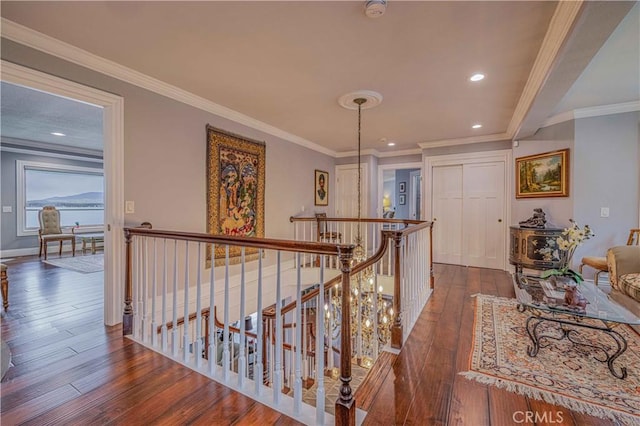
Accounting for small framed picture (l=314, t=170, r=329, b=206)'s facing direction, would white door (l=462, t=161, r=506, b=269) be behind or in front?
in front

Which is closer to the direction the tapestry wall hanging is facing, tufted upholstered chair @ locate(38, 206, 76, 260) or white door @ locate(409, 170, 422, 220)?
the white door

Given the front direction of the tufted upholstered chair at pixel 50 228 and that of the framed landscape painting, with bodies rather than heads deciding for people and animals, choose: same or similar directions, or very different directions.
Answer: very different directions

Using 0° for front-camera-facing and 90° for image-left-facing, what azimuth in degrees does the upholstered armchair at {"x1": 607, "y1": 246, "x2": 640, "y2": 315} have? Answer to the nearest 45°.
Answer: approximately 45°

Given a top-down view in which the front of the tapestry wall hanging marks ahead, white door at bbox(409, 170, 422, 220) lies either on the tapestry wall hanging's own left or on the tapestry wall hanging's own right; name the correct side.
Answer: on the tapestry wall hanging's own left

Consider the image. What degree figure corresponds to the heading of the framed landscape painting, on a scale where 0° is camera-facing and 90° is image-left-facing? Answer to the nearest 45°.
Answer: approximately 45°

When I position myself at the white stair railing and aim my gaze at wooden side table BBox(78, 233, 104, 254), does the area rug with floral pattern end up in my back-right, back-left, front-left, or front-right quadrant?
back-right

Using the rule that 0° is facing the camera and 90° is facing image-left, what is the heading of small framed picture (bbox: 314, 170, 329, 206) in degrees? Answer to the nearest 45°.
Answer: approximately 315°

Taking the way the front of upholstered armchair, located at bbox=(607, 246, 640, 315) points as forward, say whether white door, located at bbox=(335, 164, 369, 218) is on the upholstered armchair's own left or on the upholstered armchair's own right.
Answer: on the upholstered armchair's own right

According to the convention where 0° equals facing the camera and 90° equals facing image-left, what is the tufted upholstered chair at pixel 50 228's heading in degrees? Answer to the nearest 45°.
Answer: approximately 315°

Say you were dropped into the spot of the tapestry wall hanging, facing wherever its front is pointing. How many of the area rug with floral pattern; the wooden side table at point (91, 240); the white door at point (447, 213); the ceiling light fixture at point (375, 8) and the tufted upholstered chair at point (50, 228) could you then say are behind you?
2

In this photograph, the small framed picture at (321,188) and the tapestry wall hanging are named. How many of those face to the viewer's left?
0
